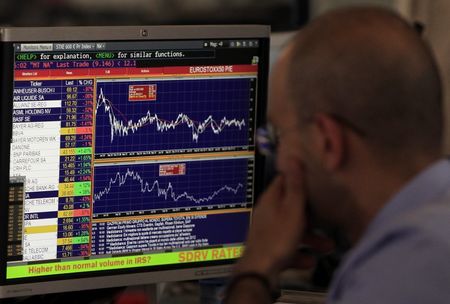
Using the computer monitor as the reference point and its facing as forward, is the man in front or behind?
in front

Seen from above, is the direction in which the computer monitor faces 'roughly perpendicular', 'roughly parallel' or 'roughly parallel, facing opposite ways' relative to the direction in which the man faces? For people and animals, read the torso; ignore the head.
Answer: roughly parallel, facing opposite ways

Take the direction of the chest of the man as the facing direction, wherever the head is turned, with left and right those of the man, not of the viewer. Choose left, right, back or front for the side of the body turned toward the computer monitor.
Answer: front

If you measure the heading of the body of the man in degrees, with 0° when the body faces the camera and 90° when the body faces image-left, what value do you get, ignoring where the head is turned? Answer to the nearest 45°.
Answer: approximately 135°

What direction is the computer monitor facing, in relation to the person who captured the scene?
facing the viewer and to the right of the viewer

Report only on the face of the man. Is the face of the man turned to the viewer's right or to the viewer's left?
to the viewer's left
